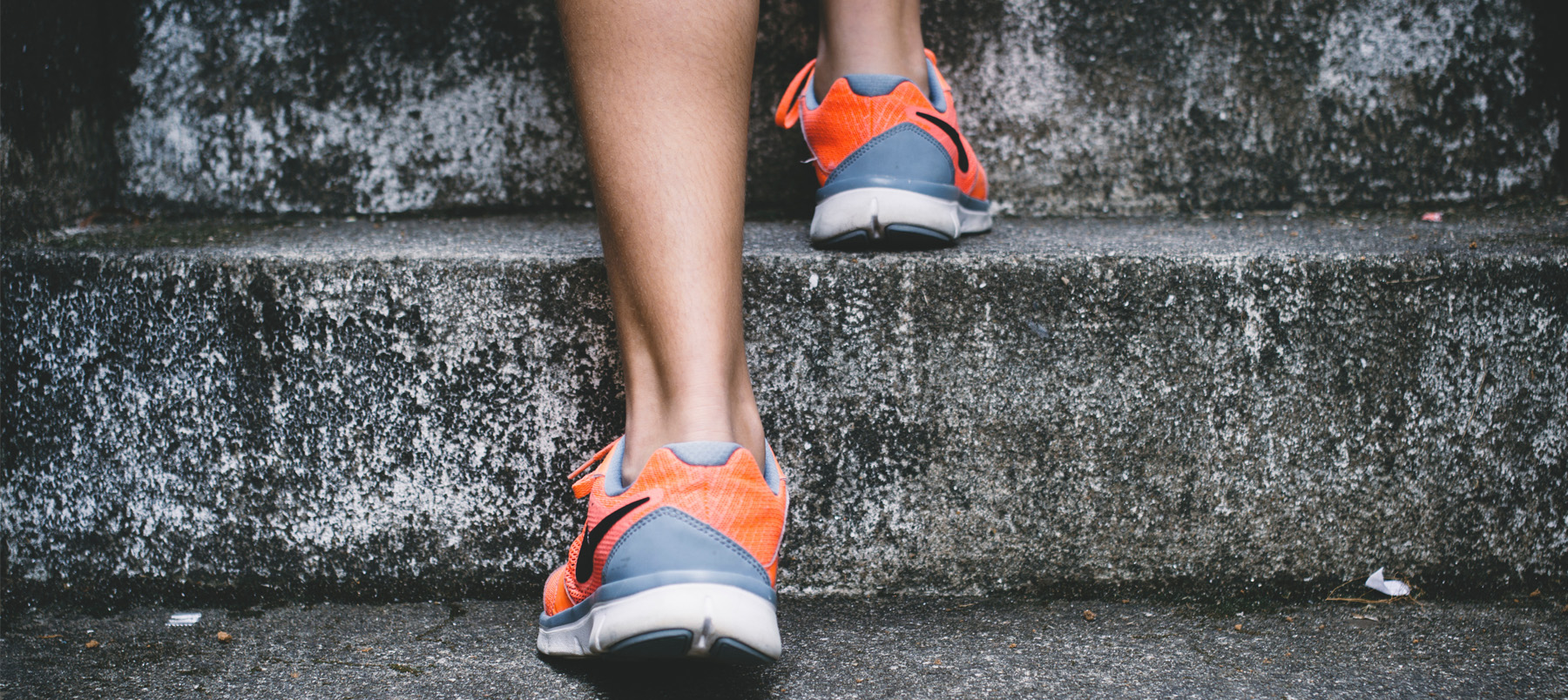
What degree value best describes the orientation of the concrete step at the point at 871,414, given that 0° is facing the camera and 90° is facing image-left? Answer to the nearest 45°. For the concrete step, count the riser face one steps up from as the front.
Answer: approximately 0°
